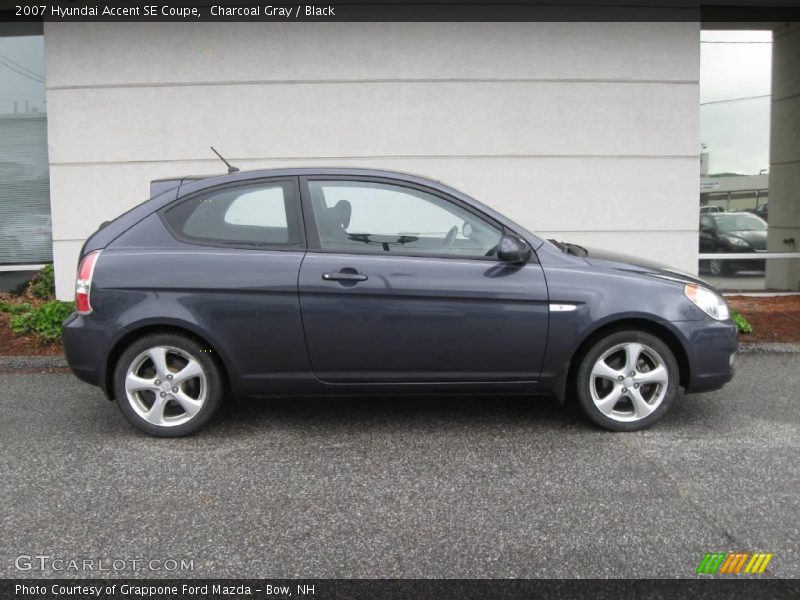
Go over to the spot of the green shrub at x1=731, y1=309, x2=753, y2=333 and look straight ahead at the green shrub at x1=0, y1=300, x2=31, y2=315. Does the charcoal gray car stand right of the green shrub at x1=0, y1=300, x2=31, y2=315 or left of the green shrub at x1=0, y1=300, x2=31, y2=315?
left

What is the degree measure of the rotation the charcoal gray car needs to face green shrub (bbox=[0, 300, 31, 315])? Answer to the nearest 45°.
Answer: approximately 135° to its left

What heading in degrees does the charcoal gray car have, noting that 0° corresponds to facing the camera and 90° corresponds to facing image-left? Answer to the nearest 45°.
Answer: approximately 270°

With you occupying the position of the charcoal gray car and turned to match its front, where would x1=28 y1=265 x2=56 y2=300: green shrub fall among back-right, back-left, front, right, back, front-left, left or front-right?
back-left

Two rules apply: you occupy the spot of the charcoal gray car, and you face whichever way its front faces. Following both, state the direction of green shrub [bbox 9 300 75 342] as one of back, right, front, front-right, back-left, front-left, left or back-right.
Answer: back-left

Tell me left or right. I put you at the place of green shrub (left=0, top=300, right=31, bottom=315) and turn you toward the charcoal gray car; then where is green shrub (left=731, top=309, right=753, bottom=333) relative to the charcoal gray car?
left

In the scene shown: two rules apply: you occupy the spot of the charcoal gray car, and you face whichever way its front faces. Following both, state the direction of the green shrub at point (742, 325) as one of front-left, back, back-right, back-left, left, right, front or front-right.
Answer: front-left
